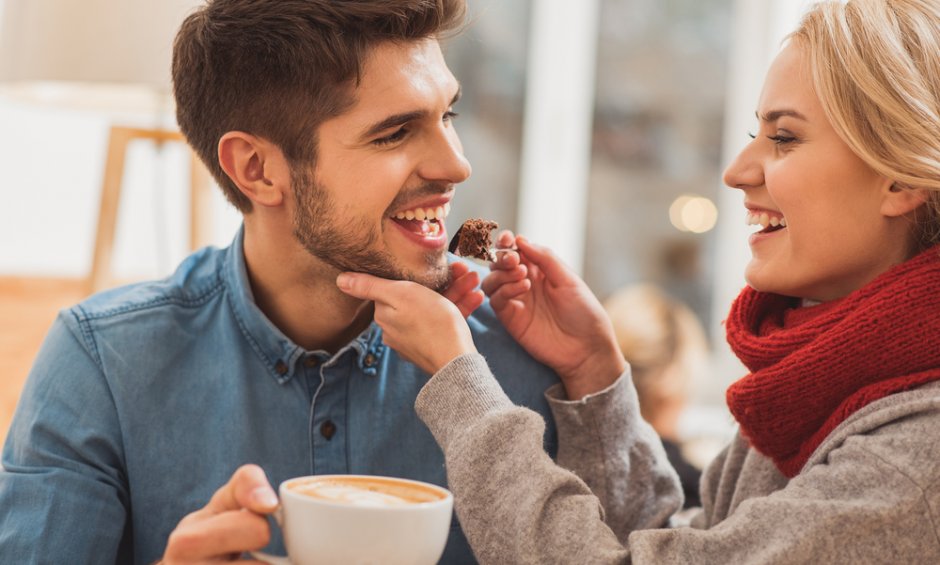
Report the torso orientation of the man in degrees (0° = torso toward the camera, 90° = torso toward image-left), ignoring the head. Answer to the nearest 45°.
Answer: approximately 315°

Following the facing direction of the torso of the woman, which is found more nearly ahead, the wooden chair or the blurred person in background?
the wooden chair

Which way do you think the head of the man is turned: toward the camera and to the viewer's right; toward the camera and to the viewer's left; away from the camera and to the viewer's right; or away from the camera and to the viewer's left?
toward the camera and to the viewer's right

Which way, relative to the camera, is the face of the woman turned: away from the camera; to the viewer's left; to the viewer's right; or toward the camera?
to the viewer's left

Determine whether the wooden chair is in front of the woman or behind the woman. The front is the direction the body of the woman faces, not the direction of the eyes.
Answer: in front

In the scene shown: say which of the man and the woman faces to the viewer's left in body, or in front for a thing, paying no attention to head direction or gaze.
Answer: the woman

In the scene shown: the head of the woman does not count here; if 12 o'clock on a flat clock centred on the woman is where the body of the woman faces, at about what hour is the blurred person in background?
The blurred person in background is roughly at 3 o'clock from the woman.

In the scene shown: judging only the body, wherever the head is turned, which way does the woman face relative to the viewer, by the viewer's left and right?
facing to the left of the viewer

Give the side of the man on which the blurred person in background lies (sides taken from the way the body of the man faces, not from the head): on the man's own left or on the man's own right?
on the man's own left

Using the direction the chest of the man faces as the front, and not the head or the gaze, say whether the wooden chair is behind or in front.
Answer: behind

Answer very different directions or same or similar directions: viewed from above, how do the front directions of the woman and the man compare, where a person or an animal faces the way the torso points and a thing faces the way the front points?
very different directions

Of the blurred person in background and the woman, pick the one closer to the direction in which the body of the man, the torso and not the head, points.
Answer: the woman

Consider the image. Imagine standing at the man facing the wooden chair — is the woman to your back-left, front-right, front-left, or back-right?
back-right

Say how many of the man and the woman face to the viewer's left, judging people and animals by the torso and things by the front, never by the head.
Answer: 1
